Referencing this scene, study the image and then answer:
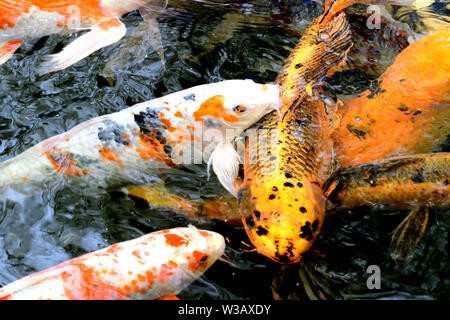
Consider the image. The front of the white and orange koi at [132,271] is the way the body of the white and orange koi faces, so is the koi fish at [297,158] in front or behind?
in front

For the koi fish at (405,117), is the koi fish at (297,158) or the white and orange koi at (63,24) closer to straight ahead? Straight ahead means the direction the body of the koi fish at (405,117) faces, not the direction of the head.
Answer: the koi fish

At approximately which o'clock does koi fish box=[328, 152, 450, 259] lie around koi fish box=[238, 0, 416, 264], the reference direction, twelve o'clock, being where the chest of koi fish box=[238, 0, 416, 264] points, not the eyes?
koi fish box=[328, 152, 450, 259] is roughly at 9 o'clock from koi fish box=[238, 0, 416, 264].

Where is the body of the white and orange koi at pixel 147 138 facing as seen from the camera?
to the viewer's right

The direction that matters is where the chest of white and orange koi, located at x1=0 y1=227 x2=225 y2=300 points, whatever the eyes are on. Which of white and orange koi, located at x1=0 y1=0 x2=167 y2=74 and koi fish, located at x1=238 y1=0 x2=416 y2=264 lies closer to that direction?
the koi fish

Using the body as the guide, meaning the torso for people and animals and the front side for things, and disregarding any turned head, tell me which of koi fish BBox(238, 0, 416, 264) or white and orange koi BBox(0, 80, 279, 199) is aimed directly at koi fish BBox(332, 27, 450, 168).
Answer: the white and orange koi

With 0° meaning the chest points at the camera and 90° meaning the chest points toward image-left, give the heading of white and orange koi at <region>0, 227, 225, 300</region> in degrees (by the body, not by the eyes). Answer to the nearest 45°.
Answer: approximately 270°

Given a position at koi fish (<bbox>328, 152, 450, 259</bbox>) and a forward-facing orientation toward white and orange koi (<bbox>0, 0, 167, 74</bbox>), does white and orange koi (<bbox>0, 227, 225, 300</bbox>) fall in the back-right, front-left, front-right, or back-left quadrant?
front-left

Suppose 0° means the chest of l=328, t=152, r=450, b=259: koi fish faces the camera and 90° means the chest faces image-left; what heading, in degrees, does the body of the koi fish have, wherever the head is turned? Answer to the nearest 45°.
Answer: approximately 90°

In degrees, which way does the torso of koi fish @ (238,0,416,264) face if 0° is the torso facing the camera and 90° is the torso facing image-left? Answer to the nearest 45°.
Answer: approximately 0°

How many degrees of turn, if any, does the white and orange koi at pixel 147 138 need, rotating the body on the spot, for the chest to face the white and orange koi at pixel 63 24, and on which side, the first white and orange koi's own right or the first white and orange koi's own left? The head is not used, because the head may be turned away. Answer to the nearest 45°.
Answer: approximately 135° to the first white and orange koi's own left

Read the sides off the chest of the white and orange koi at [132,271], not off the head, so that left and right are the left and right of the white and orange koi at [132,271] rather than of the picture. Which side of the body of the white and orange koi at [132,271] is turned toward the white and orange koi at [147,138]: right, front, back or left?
left
